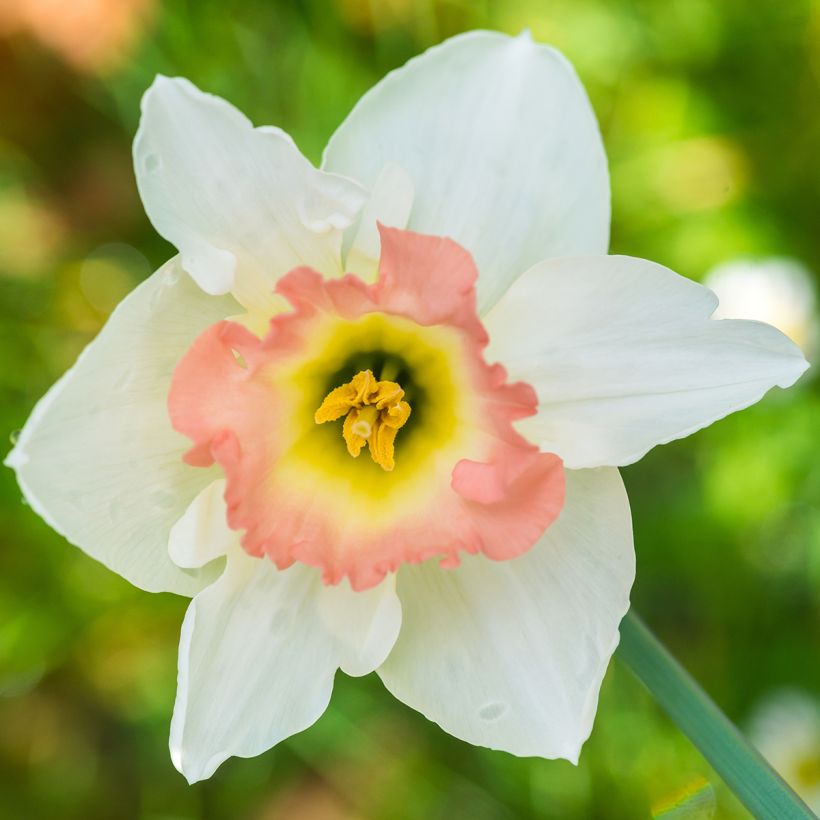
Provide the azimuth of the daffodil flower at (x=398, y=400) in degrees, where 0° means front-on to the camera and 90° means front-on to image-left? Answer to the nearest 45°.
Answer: approximately 0°

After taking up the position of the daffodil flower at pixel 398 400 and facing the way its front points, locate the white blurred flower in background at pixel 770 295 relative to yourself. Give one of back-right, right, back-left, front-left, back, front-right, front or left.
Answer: back-left
